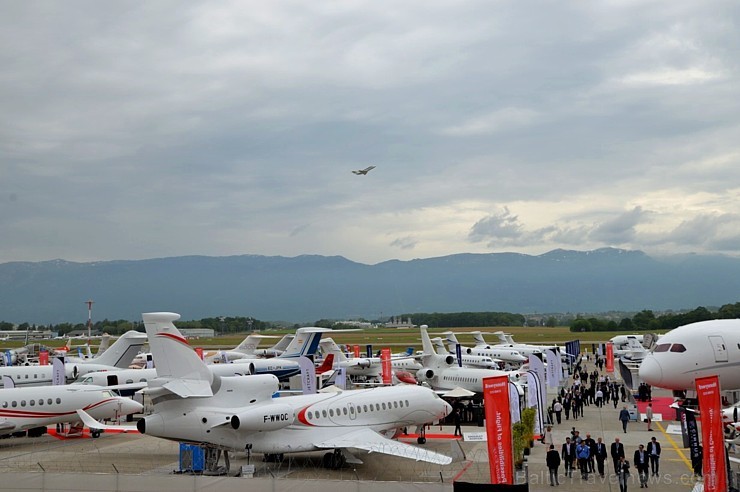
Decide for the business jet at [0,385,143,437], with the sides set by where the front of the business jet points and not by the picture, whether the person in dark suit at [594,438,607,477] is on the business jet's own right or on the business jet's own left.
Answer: on the business jet's own right

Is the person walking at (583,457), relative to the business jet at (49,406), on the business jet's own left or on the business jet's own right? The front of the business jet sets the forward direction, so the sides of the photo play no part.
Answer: on the business jet's own right

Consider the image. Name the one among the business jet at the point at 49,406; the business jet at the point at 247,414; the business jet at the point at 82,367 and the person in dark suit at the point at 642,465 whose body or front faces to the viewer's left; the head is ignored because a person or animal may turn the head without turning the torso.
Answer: the business jet at the point at 82,367

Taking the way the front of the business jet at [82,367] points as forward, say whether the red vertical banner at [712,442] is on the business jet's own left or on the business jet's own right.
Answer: on the business jet's own left

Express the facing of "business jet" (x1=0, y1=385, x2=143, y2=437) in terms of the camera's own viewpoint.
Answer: facing to the right of the viewer

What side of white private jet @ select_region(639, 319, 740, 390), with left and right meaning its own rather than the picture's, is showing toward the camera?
left

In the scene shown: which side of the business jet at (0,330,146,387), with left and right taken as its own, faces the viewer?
left

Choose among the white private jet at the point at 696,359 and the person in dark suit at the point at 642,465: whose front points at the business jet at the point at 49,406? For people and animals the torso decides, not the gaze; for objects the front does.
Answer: the white private jet

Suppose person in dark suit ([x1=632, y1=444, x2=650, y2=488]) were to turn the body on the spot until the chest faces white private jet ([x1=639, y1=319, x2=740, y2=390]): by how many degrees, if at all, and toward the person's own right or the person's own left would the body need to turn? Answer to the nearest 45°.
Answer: approximately 135° to the person's own left

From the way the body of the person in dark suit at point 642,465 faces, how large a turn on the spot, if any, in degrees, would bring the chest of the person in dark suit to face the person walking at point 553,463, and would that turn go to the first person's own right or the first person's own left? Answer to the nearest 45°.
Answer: approximately 90° to the first person's own right

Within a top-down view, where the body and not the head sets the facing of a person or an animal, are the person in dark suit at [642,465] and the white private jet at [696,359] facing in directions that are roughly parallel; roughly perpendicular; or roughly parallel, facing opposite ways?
roughly perpendicular
